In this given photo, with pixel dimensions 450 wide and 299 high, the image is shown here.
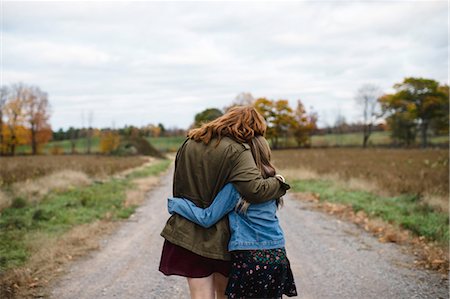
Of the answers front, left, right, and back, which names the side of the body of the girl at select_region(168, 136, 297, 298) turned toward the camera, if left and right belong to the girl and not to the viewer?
back
